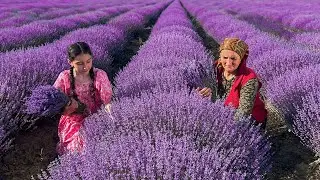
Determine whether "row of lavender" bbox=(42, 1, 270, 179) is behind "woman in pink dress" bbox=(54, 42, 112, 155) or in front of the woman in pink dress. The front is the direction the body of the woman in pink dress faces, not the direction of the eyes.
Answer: in front

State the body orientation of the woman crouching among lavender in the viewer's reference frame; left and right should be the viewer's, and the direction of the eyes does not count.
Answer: facing the viewer and to the left of the viewer

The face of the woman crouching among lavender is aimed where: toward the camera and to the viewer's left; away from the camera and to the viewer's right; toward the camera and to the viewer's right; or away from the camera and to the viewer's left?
toward the camera and to the viewer's left

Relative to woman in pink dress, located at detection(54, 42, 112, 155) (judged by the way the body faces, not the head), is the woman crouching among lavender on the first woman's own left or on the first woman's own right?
on the first woman's own left

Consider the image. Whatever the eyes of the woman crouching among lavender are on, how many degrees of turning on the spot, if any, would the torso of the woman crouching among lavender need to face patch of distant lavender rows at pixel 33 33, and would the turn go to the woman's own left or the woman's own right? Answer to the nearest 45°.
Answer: approximately 90° to the woman's own right

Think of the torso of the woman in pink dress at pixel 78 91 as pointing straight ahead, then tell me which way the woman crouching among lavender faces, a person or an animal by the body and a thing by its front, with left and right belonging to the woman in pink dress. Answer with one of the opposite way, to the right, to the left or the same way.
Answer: to the right

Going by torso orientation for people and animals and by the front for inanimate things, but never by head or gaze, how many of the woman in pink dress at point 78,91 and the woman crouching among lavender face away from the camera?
0

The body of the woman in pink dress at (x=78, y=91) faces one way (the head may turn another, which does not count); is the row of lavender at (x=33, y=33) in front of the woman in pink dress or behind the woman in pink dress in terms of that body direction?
behind

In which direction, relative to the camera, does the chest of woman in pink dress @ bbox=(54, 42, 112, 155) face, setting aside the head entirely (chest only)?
toward the camera

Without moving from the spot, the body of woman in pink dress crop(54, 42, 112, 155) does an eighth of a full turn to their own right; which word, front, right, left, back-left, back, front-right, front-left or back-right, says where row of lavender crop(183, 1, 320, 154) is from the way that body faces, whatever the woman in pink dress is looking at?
back-left
